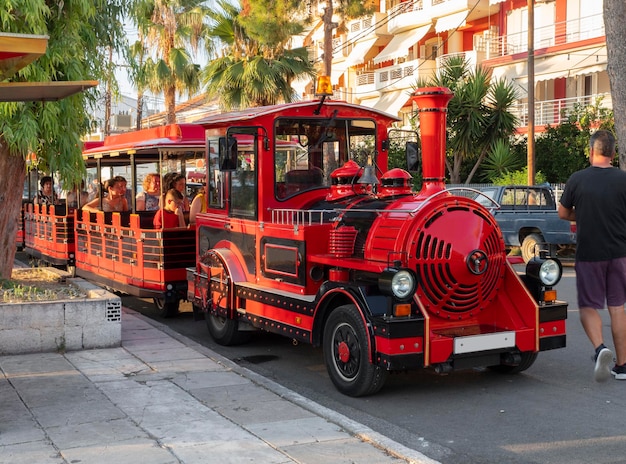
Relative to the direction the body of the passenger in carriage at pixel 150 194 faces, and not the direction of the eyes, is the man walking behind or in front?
in front

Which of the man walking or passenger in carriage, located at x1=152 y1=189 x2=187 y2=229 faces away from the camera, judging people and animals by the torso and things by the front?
the man walking

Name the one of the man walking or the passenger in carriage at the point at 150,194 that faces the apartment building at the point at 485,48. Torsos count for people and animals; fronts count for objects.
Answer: the man walking

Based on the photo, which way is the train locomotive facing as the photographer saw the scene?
facing the viewer and to the right of the viewer

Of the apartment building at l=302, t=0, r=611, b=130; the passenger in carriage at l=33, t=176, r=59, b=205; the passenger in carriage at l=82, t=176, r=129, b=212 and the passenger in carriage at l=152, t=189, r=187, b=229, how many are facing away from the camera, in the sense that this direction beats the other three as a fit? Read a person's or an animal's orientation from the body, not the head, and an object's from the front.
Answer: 0

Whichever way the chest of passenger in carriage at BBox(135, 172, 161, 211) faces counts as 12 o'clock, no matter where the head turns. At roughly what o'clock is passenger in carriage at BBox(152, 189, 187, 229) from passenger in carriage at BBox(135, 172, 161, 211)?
passenger in carriage at BBox(152, 189, 187, 229) is roughly at 1 o'clock from passenger in carriage at BBox(135, 172, 161, 211).

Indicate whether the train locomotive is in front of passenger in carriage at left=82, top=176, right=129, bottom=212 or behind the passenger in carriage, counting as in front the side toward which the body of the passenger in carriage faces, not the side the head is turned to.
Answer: in front

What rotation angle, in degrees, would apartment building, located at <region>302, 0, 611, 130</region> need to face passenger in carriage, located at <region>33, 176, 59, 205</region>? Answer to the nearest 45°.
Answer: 0° — it already faces them

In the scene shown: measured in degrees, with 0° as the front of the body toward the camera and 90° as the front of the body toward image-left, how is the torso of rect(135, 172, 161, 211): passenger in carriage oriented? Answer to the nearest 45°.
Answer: approximately 315°

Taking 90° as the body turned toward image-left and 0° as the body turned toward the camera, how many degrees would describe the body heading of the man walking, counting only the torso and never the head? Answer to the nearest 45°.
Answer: approximately 180°

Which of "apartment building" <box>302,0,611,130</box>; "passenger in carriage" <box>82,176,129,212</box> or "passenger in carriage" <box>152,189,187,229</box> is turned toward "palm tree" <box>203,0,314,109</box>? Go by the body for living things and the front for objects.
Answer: the apartment building

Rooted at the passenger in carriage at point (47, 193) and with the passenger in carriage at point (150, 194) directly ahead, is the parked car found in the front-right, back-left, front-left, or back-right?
front-left

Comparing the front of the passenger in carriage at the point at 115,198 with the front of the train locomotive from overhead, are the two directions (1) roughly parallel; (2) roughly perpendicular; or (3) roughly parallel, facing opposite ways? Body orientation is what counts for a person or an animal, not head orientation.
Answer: roughly parallel

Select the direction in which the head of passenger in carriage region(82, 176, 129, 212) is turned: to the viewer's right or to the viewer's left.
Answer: to the viewer's right

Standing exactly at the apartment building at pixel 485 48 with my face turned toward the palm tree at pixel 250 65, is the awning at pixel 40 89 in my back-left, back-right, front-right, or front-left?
front-left

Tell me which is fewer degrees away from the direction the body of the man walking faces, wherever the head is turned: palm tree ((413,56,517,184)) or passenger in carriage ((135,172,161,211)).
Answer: the palm tree

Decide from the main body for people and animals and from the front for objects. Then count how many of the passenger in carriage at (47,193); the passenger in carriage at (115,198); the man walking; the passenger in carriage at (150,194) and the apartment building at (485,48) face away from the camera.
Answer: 1

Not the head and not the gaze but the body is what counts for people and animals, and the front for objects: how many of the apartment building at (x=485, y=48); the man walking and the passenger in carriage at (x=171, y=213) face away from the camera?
1

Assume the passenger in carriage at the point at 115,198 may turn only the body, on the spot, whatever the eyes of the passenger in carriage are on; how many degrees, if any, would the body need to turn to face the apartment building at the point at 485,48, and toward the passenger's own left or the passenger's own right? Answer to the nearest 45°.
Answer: approximately 90° to the passenger's own left

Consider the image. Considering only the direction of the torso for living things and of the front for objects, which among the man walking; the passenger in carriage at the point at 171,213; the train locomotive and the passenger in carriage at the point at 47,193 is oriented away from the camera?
the man walking

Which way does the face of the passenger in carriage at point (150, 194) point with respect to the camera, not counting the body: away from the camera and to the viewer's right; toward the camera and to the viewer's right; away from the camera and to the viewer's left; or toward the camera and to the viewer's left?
toward the camera and to the viewer's right

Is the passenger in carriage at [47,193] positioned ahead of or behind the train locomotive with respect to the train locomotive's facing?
behind
